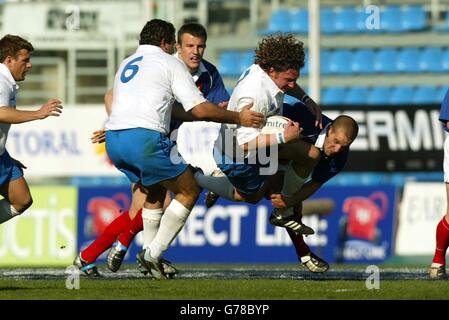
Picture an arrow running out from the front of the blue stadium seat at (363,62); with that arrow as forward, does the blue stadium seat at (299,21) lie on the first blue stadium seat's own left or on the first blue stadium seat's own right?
on the first blue stadium seat's own right

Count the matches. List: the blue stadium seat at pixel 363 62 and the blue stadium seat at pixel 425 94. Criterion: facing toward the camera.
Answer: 2

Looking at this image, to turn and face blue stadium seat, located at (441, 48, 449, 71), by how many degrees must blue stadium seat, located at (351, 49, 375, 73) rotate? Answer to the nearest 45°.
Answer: approximately 90° to its left

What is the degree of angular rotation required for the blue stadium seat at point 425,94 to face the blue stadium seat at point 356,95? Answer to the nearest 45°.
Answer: approximately 90° to its right

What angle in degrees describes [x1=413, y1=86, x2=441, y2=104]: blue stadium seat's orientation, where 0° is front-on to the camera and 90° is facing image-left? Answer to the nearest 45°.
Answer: approximately 0°

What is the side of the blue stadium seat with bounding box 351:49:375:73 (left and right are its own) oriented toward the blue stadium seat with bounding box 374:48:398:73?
left

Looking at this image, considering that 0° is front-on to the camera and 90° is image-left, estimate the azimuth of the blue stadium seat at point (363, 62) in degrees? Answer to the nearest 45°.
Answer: approximately 0°

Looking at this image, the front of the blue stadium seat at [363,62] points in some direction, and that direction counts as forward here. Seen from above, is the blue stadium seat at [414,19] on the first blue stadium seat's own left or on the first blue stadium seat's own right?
on the first blue stadium seat's own left

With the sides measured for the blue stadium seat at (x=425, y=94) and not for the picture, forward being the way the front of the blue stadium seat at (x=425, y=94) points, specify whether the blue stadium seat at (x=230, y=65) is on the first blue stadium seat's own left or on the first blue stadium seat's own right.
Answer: on the first blue stadium seat's own right

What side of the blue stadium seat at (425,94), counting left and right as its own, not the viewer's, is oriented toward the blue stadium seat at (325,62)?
right

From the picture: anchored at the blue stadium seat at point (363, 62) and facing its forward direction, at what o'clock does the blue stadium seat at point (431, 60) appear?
the blue stadium seat at point (431, 60) is roughly at 9 o'clock from the blue stadium seat at point (363, 62).

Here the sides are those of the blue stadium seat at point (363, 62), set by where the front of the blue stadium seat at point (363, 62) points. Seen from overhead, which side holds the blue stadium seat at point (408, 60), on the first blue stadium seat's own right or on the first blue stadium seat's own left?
on the first blue stadium seat's own left
